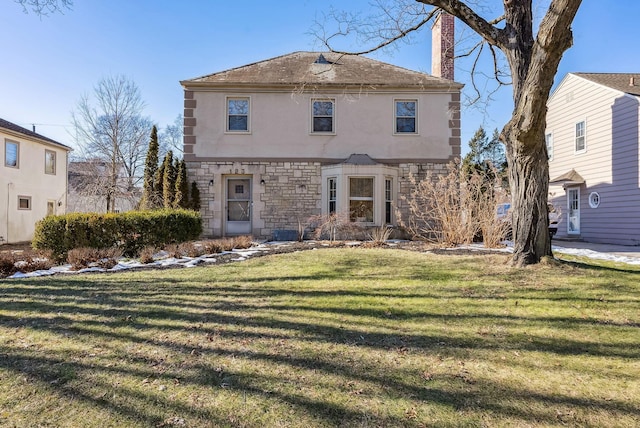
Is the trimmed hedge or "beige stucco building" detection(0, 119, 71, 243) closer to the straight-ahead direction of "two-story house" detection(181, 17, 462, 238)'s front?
the trimmed hedge

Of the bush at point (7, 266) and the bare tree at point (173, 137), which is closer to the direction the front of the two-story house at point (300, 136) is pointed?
the bush

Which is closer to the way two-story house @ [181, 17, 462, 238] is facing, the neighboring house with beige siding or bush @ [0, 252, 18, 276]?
the bush

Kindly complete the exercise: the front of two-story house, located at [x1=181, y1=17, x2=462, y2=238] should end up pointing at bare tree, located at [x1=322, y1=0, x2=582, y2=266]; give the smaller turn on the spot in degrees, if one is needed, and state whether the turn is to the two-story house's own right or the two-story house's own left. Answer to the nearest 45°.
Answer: approximately 45° to the two-story house's own left

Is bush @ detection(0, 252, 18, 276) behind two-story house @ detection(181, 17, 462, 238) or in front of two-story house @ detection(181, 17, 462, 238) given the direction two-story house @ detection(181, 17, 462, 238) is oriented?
in front

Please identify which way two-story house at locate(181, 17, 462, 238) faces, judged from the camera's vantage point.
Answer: facing the viewer

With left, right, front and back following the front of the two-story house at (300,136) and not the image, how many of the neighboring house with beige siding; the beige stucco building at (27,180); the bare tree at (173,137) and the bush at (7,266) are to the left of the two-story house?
1

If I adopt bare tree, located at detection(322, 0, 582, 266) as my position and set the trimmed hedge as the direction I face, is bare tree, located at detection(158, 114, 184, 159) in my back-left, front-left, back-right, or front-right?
front-right

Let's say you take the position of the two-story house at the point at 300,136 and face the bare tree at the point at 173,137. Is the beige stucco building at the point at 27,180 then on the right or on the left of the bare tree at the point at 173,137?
left

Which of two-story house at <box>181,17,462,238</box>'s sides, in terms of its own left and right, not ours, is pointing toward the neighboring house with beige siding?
left

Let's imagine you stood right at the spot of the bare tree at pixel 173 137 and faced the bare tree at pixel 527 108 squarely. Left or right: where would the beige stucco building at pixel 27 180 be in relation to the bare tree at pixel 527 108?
right

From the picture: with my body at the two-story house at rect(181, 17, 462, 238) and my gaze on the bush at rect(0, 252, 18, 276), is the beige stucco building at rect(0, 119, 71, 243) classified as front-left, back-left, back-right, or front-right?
front-right

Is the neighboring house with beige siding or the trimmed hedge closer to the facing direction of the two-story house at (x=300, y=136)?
the trimmed hedge

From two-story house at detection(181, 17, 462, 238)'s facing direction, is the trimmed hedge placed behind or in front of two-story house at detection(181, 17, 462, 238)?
in front

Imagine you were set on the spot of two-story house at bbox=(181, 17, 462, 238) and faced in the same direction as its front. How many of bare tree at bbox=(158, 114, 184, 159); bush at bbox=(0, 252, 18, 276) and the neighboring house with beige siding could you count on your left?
1
